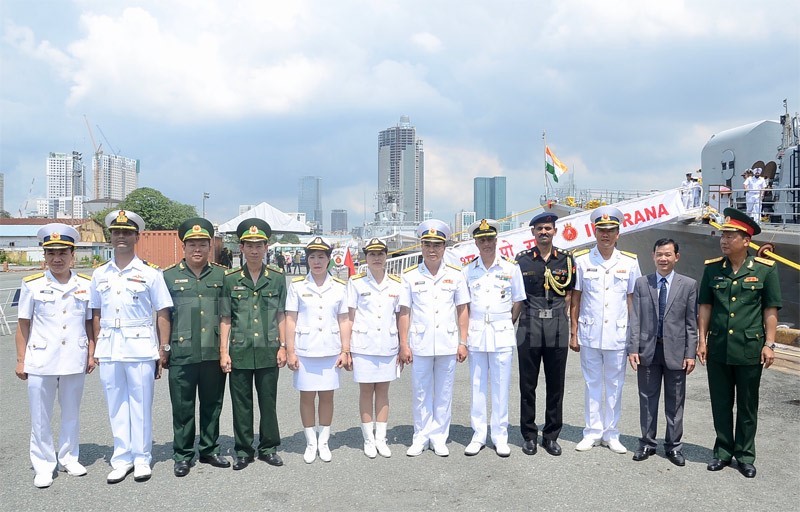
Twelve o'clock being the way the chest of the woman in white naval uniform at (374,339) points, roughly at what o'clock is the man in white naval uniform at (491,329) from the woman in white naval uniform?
The man in white naval uniform is roughly at 9 o'clock from the woman in white naval uniform.

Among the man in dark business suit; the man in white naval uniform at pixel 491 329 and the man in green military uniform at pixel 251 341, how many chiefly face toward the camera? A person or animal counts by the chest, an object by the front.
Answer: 3

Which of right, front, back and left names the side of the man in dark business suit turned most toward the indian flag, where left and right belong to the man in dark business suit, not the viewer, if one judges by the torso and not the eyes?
back

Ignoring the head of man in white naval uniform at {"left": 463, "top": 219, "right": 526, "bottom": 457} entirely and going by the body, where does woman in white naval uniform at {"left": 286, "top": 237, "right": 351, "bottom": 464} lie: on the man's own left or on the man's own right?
on the man's own right

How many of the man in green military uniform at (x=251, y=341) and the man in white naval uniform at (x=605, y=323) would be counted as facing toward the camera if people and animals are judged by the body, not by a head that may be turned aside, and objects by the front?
2

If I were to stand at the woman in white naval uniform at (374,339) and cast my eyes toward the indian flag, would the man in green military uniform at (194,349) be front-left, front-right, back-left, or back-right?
back-left

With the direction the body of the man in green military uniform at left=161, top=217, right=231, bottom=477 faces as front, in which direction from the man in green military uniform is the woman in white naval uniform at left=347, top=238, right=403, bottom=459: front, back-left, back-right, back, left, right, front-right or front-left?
left

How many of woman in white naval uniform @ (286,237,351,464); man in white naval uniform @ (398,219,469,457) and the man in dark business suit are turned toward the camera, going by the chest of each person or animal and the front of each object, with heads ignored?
3

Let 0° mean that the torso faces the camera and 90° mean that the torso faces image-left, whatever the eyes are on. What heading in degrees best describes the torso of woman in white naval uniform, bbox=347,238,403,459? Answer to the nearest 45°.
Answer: approximately 0°
